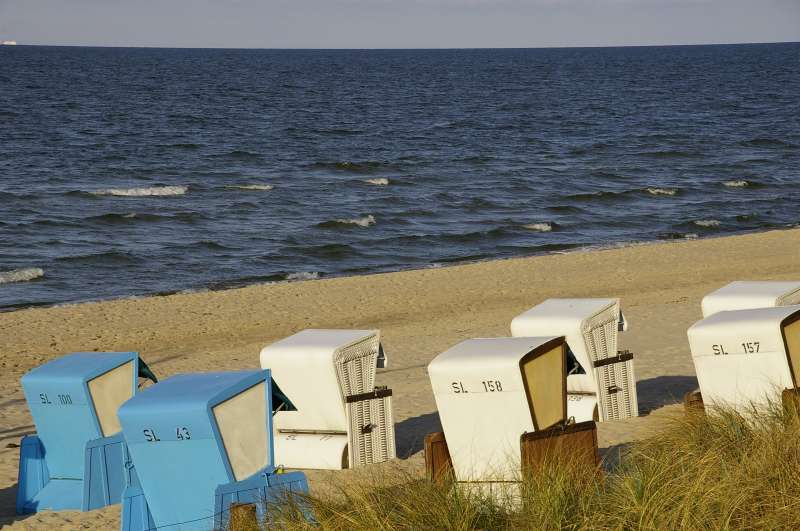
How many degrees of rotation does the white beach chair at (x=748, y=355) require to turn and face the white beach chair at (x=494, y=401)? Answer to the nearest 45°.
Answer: approximately 180°

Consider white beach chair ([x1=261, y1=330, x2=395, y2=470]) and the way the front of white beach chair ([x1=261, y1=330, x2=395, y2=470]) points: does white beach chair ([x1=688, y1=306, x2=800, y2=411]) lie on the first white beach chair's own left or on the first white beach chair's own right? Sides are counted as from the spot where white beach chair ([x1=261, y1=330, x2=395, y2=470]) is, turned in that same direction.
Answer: on the first white beach chair's own right

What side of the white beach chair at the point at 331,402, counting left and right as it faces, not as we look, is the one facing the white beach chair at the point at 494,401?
right

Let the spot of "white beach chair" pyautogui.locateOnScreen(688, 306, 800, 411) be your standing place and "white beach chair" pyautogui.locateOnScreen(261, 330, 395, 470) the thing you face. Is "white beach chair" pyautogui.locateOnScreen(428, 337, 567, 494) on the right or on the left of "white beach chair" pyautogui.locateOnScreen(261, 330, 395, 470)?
left

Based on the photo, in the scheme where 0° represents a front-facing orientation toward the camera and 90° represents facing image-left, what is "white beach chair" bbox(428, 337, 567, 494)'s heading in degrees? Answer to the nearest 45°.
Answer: approximately 225°

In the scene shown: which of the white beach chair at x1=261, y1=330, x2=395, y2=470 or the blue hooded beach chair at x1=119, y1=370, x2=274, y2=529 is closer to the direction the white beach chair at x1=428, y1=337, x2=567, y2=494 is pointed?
the white beach chair

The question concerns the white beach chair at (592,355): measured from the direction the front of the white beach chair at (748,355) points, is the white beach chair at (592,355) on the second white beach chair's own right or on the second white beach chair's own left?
on the second white beach chair's own left

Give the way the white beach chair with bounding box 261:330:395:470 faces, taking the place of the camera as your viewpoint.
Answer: facing away from the viewer and to the right of the viewer

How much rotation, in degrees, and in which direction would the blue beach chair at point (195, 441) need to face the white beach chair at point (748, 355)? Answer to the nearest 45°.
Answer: approximately 45° to its right

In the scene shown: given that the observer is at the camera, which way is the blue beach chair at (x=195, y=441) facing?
facing away from the viewer and to the right of the viewer

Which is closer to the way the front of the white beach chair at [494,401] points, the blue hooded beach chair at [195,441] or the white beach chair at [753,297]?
the white beach chair
